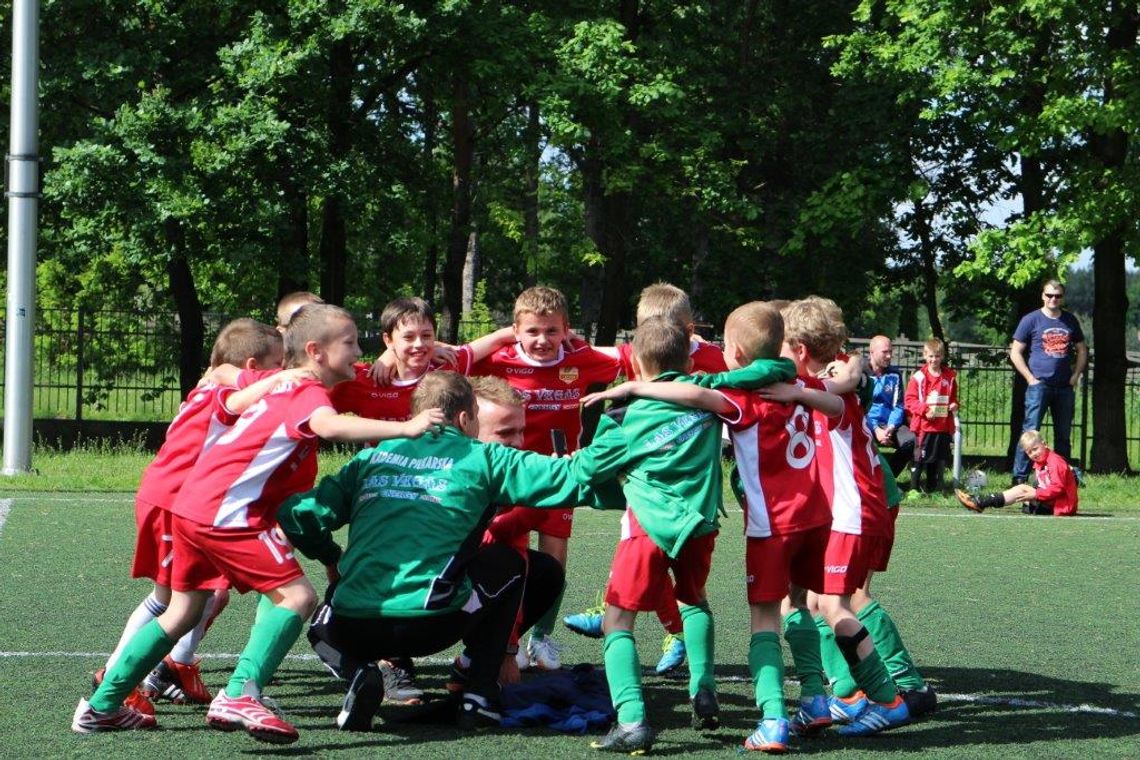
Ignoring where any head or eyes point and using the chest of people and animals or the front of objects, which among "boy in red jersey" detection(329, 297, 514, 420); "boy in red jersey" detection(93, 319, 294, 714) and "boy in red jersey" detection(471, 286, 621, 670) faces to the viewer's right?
"boy in red jersey" detection(93, 319, 294, 714)

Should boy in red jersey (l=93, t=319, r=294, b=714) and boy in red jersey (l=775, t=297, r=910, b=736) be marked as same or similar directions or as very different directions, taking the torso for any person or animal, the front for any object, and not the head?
very different directions

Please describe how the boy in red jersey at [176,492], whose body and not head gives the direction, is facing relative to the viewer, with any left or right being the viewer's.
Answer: facing to the right of the viewer

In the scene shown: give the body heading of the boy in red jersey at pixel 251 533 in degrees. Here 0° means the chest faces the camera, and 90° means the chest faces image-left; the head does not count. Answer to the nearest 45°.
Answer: approximately 270°

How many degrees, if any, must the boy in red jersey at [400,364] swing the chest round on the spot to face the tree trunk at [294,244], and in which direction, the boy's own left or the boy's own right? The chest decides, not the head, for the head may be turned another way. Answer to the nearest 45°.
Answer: approximately 180°

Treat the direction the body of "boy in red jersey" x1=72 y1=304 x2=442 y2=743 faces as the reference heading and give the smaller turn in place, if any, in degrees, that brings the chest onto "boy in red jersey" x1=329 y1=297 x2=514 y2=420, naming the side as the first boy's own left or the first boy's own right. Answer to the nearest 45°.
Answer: approximately 45° to the first boy's own left

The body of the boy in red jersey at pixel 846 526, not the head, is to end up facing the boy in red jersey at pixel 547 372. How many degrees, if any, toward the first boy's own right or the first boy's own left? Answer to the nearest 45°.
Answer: approximately 45° to the first boy's own right

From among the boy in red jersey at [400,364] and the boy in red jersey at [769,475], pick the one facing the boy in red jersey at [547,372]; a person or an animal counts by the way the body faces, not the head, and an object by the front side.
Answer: the boy in red jersey at [769,475]

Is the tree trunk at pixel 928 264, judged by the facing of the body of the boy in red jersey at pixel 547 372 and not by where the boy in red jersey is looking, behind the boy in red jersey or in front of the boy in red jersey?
behind
